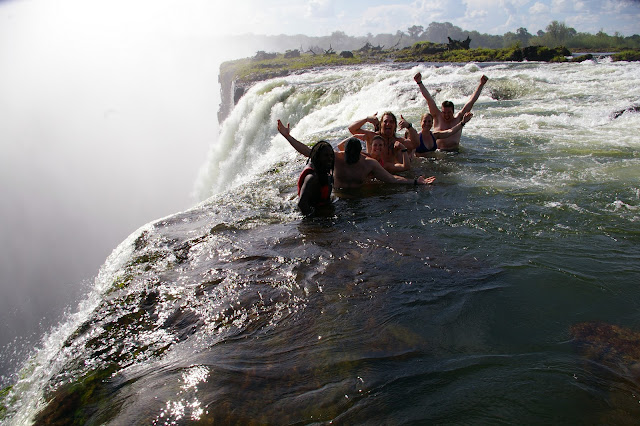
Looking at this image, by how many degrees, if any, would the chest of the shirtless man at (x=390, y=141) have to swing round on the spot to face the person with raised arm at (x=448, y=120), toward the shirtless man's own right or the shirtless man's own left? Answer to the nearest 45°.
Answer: approximately 135° to the shirtless man's own left

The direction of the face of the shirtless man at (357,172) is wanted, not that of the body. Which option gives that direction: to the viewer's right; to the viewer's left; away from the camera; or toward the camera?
away from the camera

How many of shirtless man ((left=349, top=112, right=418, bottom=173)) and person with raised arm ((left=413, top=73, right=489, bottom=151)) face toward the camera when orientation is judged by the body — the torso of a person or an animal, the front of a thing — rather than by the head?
2

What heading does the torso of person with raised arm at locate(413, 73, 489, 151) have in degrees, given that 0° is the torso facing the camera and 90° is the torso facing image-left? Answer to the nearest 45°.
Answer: approximately 0°
